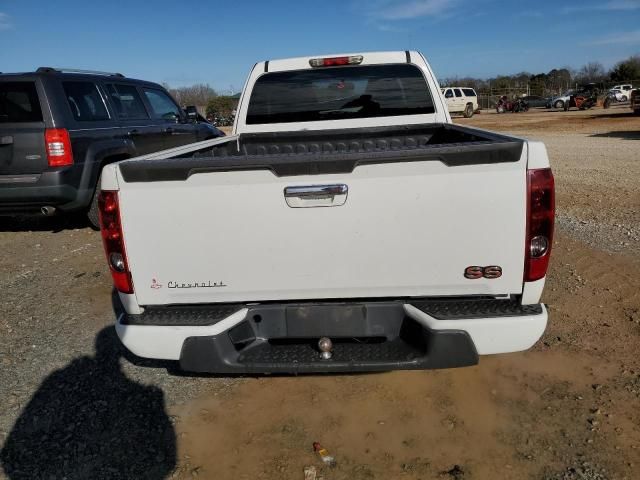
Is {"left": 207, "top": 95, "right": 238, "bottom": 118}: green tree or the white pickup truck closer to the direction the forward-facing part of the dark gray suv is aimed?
the green tree

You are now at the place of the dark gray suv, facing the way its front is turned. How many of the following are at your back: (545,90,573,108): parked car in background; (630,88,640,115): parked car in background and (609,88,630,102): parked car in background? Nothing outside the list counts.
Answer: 0

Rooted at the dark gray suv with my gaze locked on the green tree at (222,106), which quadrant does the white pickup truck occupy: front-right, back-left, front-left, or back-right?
back-right

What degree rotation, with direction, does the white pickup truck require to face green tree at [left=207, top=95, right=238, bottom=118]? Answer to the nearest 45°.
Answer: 0° — it already faces it

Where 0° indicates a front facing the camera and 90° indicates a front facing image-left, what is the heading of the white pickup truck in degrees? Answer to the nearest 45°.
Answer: approximately 180°

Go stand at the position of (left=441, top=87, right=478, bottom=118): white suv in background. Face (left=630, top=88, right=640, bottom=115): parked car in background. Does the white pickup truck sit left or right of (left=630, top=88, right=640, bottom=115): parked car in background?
right

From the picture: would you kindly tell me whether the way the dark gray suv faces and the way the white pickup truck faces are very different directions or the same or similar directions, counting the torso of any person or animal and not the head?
same or similar directions

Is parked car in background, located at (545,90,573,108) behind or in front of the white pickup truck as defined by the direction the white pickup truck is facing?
in front

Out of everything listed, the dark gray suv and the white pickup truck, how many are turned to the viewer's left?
0

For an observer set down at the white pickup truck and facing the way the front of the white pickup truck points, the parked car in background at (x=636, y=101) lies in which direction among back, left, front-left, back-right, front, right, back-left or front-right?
front-right

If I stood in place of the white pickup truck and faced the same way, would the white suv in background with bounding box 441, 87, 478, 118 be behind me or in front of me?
in front

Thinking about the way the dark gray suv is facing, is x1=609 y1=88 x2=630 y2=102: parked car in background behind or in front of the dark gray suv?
in front

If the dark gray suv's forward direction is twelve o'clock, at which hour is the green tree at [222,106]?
The green tree is roughly at 11 o'clock from the dark gray suv.

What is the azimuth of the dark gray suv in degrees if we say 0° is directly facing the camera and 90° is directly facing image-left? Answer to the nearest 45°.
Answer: approximately 225°
